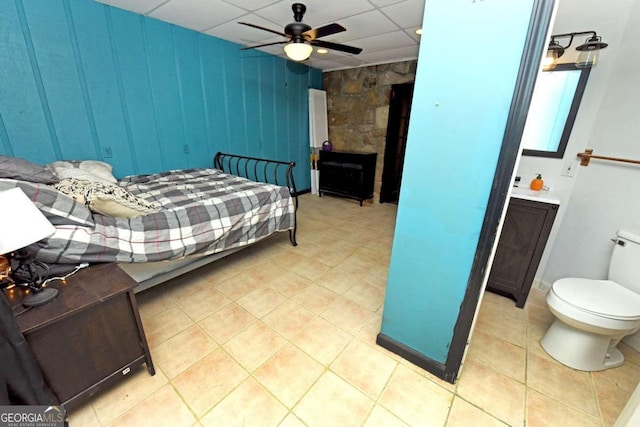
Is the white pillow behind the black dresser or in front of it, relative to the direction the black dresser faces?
in front

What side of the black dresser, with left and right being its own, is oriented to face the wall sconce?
left

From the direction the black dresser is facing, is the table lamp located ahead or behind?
ahead

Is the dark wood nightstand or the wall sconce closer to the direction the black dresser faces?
the dark wood nightstand

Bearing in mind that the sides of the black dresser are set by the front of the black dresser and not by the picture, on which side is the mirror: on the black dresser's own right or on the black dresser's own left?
on the black dresser's own left

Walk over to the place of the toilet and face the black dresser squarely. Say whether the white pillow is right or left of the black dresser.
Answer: left

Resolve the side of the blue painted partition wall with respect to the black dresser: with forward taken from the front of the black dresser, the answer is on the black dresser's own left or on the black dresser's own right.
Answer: on the black dresser's own left

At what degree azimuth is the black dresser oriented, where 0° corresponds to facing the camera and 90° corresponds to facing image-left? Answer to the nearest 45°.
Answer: approximately 45°

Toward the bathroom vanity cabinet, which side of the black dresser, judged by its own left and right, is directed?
left
